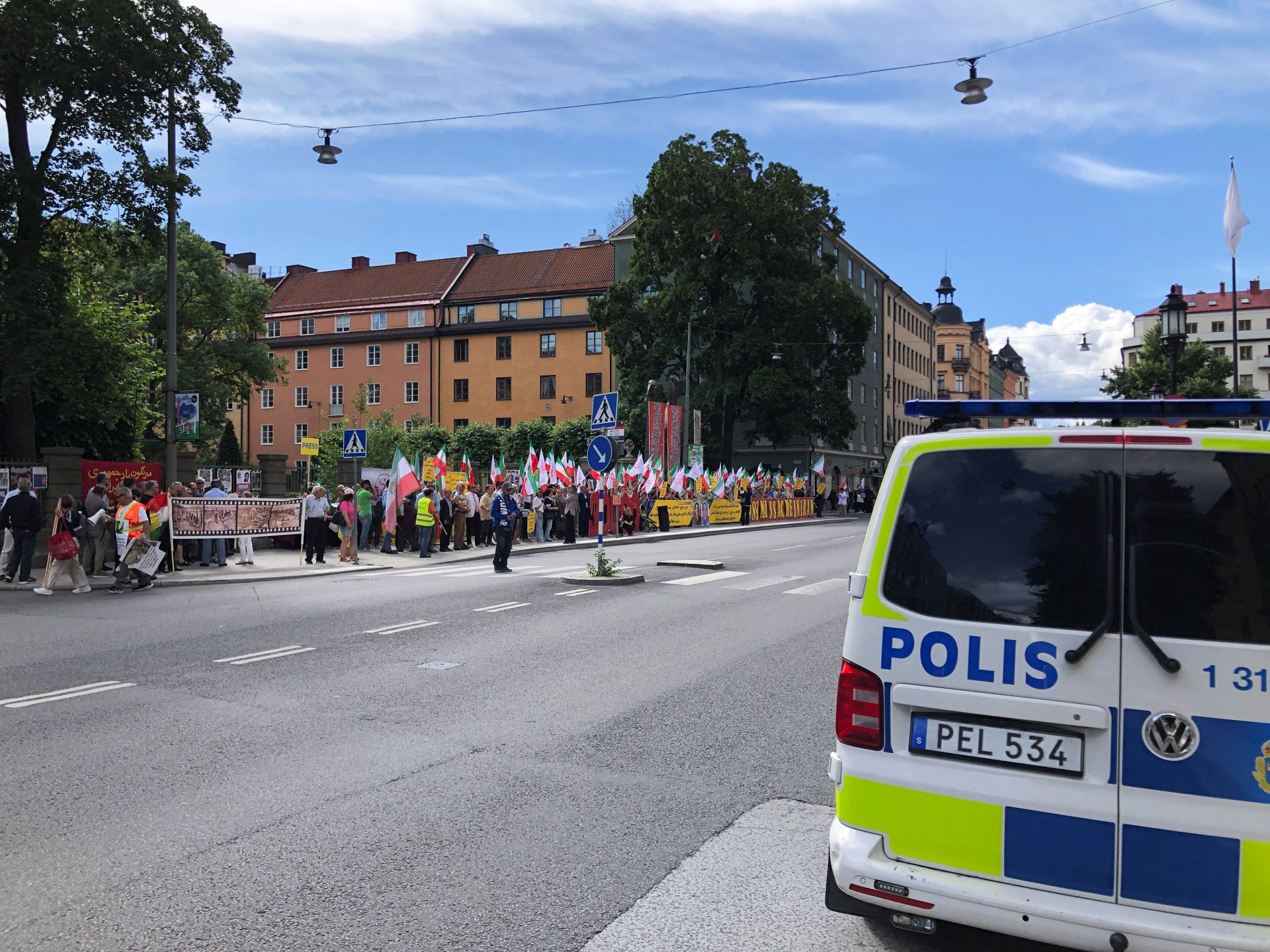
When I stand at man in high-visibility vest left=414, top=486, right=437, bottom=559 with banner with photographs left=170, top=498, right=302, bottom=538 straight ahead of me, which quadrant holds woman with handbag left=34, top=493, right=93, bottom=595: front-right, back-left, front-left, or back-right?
front-left

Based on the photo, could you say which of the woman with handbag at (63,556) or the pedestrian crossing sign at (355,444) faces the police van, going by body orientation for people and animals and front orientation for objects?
the pedestrian crossing sign

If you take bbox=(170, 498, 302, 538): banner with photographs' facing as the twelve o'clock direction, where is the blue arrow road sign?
The blue arrow road sign is roughly at 9 o'clock from the banner with photographs.

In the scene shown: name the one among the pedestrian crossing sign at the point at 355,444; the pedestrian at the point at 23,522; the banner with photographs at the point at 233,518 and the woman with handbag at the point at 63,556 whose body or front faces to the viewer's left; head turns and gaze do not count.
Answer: the woman with handbag

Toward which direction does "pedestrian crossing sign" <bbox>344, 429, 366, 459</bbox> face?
toward the camera

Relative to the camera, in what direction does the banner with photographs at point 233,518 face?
facing the viewer

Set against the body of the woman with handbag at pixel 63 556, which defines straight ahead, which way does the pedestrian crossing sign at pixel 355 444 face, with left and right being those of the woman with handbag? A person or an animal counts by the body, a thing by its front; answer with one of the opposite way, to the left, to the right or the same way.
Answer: to the left

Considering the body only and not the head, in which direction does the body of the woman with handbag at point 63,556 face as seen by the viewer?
to the viewer's left
